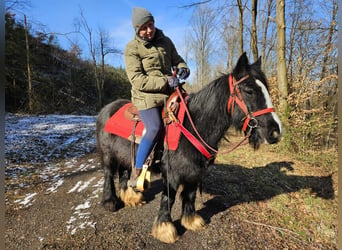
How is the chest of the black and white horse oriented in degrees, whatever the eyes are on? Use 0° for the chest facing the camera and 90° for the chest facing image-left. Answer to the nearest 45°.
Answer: approximately 315°

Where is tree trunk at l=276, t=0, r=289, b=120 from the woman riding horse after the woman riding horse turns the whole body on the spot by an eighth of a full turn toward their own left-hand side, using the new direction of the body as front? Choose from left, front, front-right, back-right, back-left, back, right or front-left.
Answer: front-left

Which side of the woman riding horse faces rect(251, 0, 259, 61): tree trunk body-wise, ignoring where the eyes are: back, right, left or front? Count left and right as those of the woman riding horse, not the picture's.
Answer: left

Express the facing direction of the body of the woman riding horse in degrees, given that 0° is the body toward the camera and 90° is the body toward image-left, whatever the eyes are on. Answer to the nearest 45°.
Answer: approximately 315°

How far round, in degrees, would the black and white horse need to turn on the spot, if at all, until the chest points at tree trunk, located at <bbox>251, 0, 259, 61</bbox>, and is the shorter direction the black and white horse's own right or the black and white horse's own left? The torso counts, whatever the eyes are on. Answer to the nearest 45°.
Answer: approximately 135° to the black and white horse's own left

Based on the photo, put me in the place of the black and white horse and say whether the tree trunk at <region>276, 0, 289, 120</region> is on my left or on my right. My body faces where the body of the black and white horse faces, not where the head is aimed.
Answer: on my left
